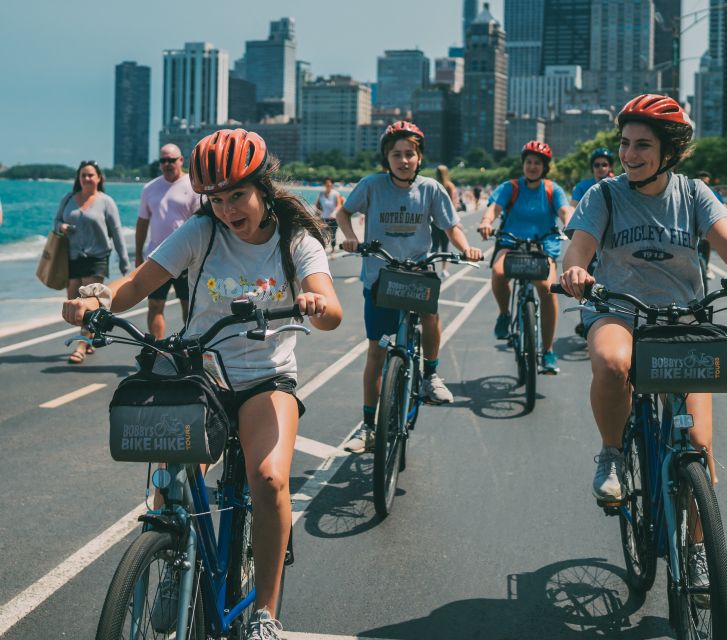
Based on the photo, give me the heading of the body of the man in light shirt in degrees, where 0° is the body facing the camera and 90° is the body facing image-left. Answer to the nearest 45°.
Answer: approximately 0°

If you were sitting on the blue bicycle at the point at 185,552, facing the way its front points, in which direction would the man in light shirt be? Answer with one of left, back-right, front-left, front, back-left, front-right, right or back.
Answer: back-right
